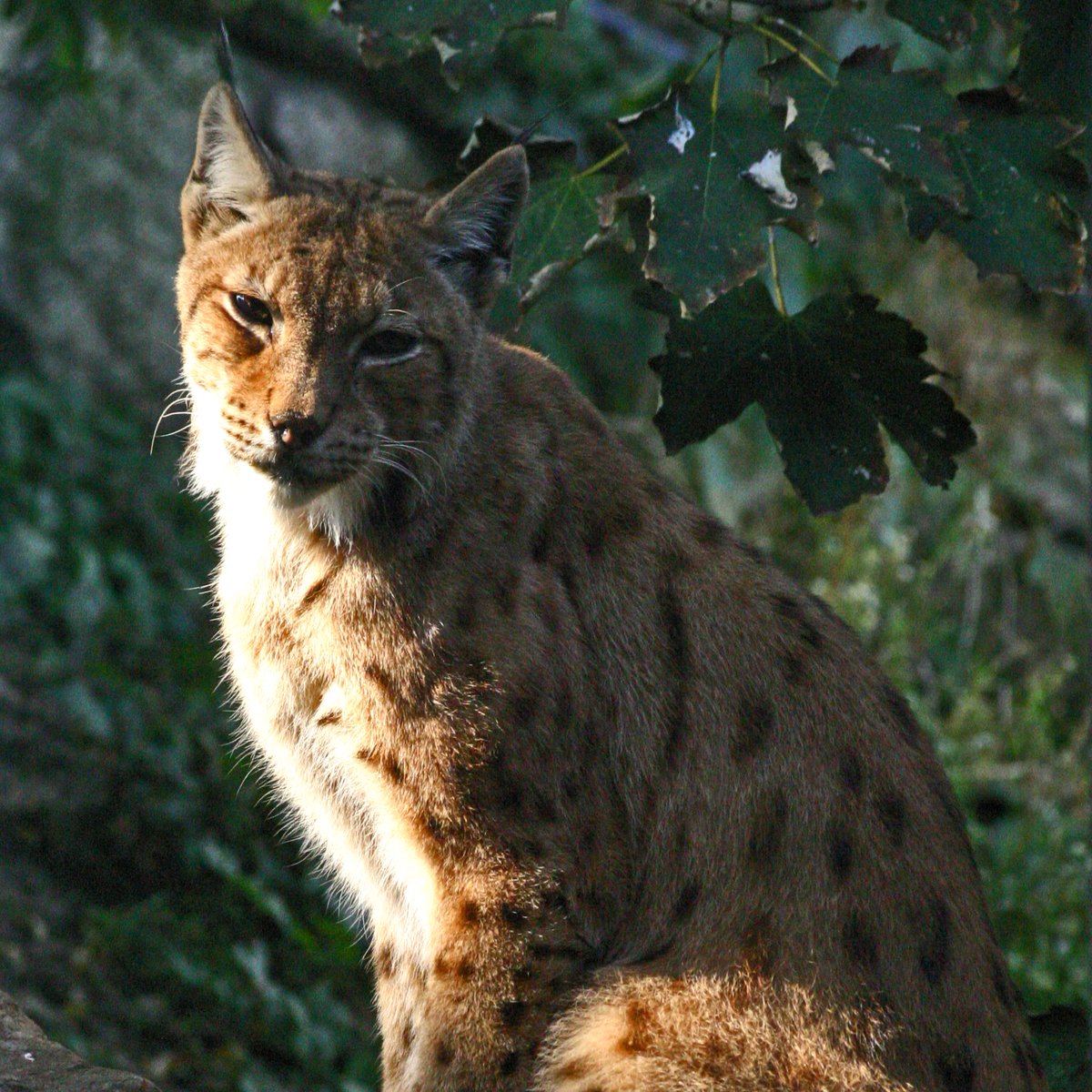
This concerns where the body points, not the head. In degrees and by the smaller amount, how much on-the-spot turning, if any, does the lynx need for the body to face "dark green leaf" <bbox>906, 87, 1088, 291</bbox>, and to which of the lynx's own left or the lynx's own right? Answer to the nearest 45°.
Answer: approximately 135° to the lynx's own left

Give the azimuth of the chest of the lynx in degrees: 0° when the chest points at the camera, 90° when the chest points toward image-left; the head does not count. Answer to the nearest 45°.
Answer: approximately 45°
